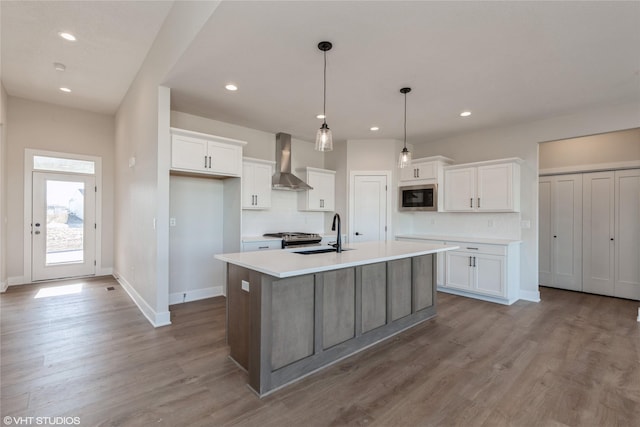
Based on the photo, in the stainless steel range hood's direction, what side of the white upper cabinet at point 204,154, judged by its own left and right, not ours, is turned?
left

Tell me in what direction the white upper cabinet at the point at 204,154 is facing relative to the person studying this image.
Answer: facing the viewer and to the right of the viewer

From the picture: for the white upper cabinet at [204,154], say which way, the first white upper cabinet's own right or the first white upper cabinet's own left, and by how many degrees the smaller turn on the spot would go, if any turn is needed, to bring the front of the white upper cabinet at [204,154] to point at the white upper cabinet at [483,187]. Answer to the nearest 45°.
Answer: approximately 45° to the first white upper cabinet's own left

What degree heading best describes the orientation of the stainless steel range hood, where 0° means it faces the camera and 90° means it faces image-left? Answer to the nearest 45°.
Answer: approximately 315°

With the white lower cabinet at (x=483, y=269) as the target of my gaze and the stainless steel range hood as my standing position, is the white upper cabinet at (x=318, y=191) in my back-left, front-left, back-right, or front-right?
front-left

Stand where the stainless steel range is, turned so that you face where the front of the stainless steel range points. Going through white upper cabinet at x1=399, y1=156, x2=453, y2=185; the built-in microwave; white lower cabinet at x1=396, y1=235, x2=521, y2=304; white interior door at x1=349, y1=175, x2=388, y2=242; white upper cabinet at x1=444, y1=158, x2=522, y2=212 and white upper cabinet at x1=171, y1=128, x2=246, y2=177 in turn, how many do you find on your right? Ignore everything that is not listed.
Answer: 1

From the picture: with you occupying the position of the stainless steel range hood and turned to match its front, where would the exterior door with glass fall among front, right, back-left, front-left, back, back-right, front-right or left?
back-right

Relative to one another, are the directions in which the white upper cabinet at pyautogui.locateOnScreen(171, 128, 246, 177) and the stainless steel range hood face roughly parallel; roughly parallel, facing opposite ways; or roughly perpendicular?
roughly parallel

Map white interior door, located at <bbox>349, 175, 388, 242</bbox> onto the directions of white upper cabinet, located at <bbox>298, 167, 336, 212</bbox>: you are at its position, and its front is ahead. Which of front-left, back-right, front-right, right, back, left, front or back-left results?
front-left

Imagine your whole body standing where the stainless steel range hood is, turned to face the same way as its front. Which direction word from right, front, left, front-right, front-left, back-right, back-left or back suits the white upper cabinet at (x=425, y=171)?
front-left

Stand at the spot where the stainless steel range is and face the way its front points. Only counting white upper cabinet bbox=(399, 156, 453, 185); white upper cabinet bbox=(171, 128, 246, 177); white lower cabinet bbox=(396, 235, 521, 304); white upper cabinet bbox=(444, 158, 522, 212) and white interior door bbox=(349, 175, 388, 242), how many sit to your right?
1

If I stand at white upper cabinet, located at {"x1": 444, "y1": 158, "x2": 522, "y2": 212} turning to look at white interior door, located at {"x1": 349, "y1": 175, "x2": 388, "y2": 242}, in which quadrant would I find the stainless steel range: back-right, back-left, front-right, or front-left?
front-left

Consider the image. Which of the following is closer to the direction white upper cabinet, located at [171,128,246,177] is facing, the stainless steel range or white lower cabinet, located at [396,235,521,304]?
the white lower cabinet

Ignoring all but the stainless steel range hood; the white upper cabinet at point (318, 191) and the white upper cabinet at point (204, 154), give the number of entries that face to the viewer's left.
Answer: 0

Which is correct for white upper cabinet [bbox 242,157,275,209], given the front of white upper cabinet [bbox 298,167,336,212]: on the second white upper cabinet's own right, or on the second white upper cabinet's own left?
on the second white upper cabinet's own right

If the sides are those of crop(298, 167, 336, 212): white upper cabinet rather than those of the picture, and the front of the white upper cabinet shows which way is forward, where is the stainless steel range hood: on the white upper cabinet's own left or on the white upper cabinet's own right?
on the white upper cabinet's own right
